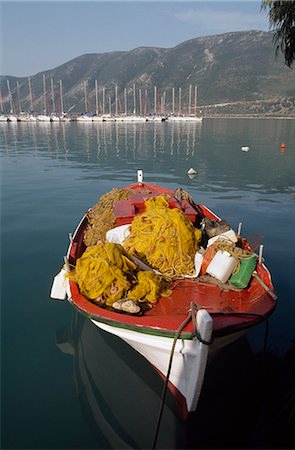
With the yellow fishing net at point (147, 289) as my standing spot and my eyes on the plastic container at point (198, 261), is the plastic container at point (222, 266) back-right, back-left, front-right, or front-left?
front-right

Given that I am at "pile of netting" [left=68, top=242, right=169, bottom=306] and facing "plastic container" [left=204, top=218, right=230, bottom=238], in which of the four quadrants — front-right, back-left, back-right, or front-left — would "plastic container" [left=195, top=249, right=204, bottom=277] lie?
front-right

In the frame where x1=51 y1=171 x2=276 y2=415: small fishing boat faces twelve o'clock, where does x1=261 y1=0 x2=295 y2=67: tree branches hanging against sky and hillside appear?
The tree branches hanging against sky and hillside is roughly at 7 o'clock from the small fishing boat.

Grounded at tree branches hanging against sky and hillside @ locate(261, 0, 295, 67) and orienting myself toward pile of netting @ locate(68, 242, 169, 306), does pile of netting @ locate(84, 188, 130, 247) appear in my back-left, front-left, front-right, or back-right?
front-right

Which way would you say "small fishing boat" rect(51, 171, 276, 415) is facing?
toward the camera

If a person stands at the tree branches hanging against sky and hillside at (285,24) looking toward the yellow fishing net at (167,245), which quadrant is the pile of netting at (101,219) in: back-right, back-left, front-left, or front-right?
front-right
